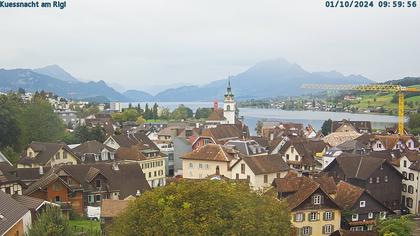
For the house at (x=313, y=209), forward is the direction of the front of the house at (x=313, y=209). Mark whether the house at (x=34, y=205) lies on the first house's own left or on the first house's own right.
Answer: on the first house's own right

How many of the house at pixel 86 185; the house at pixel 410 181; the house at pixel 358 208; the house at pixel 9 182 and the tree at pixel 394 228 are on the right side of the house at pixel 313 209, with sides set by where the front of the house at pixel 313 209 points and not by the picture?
2

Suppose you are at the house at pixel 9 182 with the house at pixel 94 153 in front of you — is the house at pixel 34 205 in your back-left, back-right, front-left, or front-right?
back-right

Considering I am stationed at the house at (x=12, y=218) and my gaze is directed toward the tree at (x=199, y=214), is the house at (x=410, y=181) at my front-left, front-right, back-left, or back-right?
front-left

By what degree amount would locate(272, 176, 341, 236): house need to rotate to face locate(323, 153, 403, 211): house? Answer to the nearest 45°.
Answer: approximately 135° to its left

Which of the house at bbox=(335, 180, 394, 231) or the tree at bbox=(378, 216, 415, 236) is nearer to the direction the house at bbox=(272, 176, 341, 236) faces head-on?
the tree

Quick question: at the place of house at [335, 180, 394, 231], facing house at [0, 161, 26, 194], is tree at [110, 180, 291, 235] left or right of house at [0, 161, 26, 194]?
left

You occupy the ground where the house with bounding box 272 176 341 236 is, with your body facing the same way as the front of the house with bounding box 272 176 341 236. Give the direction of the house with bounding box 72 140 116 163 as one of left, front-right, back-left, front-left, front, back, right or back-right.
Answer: back-right

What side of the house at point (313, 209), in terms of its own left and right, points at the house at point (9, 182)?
right

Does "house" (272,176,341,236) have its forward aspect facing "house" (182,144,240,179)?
no

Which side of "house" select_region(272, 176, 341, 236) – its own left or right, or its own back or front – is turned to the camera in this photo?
front

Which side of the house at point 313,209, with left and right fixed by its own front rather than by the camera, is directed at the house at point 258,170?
back

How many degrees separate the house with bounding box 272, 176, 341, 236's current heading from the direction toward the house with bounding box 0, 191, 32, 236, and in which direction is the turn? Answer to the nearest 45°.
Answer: approximately 45° to its right

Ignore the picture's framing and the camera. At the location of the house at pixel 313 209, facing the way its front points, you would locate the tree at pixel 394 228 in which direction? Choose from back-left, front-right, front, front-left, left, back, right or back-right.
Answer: front-left

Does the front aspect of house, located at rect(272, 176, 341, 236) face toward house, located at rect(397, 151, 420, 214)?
no
